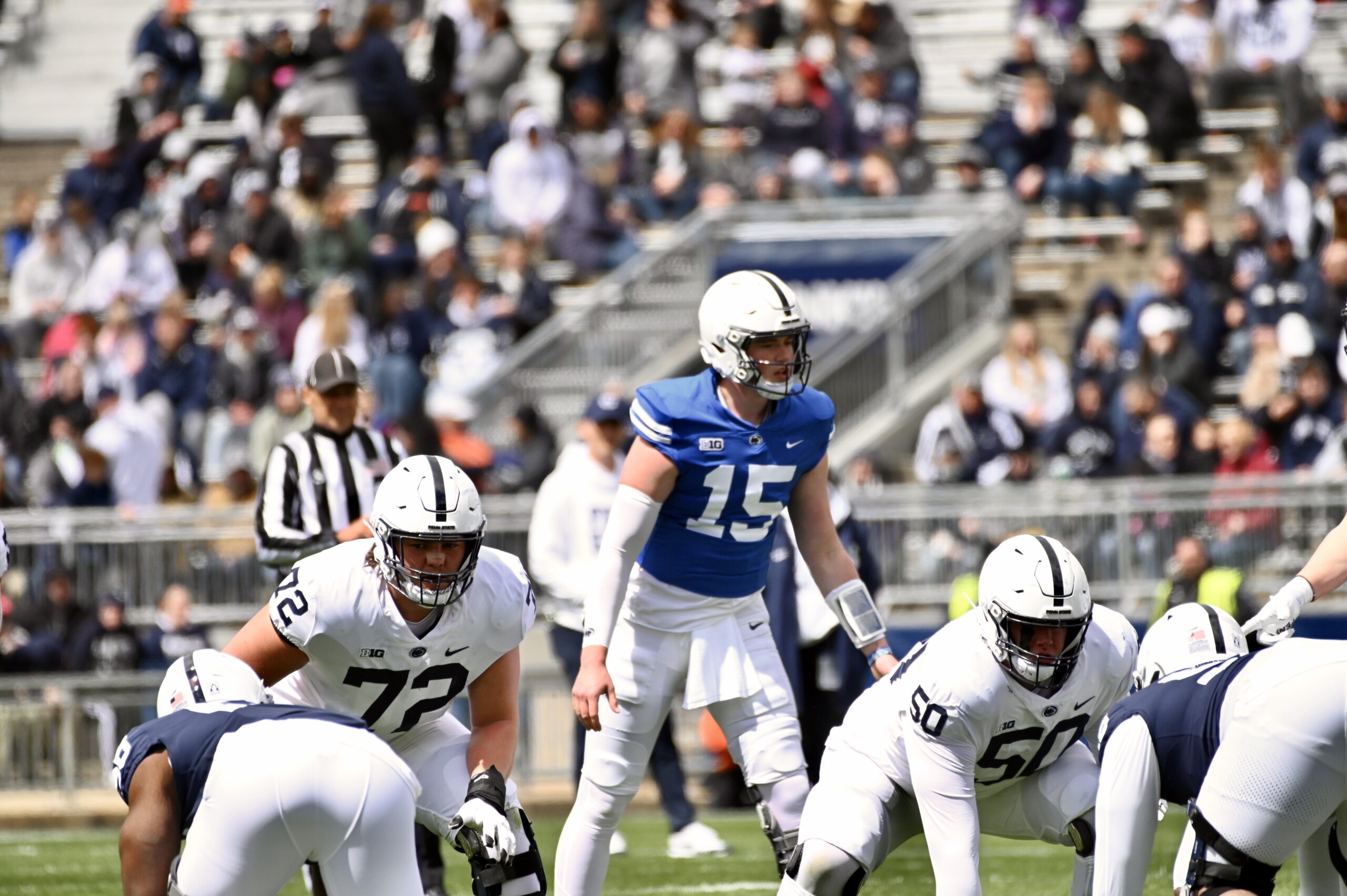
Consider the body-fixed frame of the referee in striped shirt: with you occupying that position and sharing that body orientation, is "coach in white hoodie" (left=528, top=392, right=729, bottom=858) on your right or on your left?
on your left

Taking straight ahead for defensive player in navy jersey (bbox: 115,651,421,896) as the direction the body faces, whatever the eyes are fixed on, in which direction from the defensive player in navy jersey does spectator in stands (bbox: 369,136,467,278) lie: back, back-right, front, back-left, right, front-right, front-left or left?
front-right

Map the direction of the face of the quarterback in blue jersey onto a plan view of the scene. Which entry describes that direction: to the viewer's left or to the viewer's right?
to the viewer's right

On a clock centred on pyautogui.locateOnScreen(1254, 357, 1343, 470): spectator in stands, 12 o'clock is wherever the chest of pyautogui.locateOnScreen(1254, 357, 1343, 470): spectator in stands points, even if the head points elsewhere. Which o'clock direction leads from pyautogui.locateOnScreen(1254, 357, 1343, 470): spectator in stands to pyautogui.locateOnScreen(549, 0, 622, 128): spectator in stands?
pyautogui.locateOnScreen(549, 0, 622, 128): spectator in stands is roughly at 4 o'clock from pyautogui.locateOnScreen(1254, 357, 1343, 470): spectator in stands.

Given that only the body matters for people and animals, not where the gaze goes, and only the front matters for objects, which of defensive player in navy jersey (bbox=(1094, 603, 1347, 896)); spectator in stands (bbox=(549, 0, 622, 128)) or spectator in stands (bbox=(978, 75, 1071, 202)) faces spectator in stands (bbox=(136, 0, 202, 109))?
the defensive player in navy jersey

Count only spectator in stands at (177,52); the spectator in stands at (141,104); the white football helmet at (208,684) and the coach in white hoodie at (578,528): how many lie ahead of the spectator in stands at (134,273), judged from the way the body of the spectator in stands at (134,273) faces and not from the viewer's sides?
2

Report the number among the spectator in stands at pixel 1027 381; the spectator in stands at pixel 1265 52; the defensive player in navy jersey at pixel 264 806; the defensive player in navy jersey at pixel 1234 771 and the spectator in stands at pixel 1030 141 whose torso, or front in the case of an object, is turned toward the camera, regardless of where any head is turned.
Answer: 3

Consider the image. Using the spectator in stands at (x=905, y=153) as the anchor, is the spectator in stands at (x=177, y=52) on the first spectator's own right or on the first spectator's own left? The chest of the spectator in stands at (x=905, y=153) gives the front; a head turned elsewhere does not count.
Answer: on the first spectator's own right

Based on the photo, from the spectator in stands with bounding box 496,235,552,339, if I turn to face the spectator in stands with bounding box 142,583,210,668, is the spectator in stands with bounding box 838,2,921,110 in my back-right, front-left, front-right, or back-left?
back-left

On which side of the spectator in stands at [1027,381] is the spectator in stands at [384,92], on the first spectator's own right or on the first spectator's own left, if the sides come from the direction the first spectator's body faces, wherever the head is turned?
on the first spectator's own right

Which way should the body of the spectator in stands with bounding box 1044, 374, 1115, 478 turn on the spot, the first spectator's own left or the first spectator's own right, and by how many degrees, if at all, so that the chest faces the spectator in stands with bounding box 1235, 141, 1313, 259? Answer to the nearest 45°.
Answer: approximately 135° to the first spectator's own left
